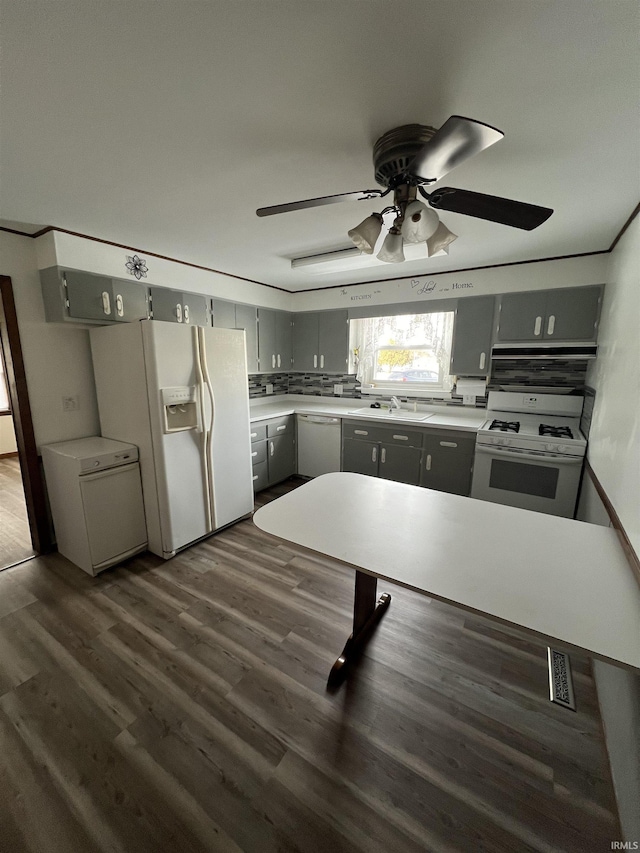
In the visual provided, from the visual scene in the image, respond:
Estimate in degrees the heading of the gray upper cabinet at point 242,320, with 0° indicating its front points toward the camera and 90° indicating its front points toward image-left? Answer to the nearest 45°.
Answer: approximately 315°

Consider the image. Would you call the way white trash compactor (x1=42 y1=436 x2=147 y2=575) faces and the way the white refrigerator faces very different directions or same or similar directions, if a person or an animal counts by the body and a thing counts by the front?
same or similar directions

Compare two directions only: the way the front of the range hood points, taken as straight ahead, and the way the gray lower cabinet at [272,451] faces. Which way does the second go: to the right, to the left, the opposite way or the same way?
to the left

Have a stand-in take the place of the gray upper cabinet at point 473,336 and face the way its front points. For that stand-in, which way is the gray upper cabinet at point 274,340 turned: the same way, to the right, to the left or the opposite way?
to the left

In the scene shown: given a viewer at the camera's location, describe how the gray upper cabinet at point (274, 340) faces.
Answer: facing the viewer and to the right of the viewer

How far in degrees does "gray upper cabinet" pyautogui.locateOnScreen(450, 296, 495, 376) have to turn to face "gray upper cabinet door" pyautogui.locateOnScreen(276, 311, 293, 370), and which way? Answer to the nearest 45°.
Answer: approximately 90° to its right

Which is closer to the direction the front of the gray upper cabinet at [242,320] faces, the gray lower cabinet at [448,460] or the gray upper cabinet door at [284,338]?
the gray lower cabinet

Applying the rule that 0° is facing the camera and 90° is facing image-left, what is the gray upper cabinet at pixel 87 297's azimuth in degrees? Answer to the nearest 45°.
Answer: approximately 315°

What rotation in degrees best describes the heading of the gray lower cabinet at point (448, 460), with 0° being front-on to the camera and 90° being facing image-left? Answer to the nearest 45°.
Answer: approximately 0°

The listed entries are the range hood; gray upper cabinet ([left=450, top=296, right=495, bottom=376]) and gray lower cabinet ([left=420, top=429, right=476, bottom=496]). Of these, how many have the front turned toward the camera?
3

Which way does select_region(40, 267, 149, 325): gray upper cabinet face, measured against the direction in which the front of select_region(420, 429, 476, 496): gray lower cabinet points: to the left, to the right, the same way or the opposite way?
to the left

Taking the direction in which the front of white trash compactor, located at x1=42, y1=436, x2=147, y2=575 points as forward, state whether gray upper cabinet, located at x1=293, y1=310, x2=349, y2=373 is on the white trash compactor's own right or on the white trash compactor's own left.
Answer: on the white trash compactor's own left

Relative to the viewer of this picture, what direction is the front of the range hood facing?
facing the viewer

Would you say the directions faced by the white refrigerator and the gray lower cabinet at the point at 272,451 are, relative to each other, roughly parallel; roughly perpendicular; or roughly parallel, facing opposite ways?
roughly parallel

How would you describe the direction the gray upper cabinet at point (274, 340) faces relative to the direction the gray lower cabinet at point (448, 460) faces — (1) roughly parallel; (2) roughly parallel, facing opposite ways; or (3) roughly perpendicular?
roughly perpendicular

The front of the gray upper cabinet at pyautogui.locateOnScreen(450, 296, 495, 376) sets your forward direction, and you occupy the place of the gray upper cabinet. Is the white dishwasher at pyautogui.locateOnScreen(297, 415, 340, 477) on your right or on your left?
on your right

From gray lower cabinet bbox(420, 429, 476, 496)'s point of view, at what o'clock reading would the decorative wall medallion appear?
The decorative wall medallion is roughly at 2 o'clock from the gray lower cabinet.
